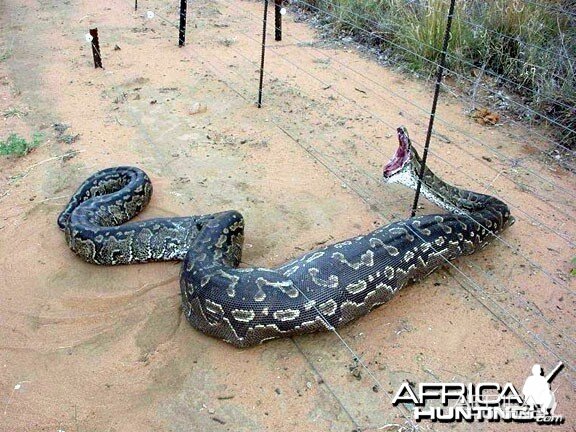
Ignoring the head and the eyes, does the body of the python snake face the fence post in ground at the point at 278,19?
no

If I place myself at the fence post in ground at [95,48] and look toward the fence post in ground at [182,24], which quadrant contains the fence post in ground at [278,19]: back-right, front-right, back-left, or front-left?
front-right

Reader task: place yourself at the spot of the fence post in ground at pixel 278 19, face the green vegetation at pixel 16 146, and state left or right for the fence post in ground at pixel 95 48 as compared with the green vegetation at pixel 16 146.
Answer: right

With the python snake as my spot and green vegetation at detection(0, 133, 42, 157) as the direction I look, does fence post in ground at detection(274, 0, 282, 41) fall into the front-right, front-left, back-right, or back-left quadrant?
front-right

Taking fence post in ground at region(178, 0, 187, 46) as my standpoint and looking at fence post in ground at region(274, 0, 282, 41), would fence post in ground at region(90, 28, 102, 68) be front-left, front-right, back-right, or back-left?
back-right

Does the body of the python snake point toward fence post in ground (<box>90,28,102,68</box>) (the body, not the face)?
no
